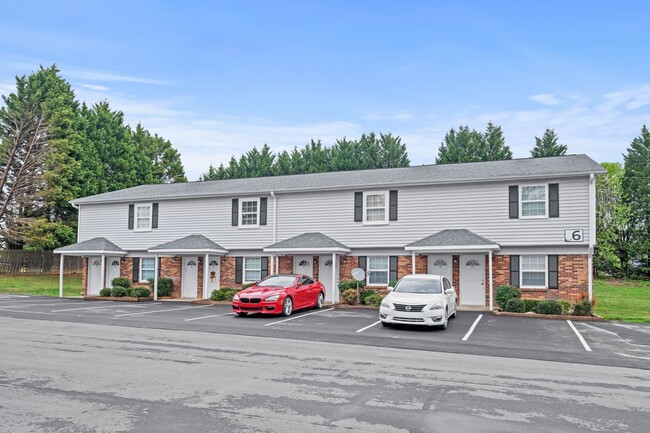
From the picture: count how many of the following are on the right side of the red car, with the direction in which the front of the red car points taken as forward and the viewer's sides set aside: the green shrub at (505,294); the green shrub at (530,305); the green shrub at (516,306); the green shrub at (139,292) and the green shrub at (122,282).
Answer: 2

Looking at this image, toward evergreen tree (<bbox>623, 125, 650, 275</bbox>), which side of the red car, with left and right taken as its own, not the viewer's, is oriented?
back

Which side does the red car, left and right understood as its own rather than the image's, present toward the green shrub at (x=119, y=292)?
right

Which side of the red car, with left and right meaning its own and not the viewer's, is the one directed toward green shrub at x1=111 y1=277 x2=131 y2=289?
right

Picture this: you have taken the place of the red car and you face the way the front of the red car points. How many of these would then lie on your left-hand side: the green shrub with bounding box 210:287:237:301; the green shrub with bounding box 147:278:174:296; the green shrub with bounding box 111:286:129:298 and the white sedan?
1

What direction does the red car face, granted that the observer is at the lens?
facing the viewer and to the left of the viewer

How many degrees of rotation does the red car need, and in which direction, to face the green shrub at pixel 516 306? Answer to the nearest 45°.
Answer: approximately 135° to its left

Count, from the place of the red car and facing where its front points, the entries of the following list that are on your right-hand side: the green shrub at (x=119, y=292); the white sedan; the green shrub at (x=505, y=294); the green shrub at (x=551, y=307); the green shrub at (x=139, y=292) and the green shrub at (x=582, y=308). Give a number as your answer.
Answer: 2

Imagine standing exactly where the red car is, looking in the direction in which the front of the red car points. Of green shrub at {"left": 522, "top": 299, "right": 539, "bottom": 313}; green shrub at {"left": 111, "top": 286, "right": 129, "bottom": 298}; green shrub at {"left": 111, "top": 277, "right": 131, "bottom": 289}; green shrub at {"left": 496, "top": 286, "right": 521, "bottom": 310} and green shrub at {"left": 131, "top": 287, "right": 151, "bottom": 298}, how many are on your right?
3

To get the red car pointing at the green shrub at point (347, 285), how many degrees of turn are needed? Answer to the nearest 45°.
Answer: approximately 180°

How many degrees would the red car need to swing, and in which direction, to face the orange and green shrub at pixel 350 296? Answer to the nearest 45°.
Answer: approximately 180°
